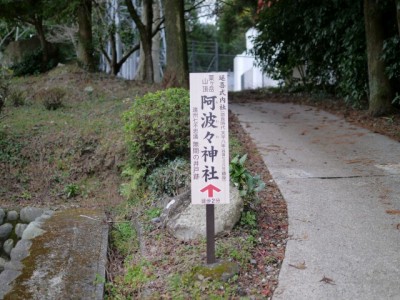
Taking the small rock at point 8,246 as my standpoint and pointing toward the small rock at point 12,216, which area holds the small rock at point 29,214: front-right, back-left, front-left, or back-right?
front-right

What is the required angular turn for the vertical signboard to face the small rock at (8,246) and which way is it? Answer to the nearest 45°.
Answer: approximately 135° to its right

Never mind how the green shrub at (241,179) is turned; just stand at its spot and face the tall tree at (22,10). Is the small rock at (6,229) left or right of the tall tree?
left

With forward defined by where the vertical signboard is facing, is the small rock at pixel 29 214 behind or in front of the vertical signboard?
behind

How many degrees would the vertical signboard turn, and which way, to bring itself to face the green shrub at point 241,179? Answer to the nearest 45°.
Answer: approximately 180°

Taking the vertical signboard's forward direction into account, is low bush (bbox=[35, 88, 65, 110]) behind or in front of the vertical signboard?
behind

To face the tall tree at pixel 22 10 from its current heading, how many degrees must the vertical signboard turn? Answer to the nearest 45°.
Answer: approximately 135° to its right

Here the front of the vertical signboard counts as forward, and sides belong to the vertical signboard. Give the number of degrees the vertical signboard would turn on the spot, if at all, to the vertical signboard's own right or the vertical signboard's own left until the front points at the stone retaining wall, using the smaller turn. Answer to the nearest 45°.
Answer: approximately 135° to the vertical signboard's own right

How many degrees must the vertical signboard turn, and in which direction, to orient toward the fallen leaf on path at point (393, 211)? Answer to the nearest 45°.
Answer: approximately 135° to its left

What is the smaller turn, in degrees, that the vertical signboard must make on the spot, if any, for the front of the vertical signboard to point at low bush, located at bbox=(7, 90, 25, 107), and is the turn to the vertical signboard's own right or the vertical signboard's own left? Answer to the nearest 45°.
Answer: approximately 135° to the vertical signboard's own right

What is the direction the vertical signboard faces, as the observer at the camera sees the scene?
facing the viewer

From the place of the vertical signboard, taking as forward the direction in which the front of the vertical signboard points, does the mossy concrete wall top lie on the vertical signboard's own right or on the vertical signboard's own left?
on the vertical signboard's own right

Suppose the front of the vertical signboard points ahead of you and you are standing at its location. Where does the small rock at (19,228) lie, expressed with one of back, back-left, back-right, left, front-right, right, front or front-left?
back-right
